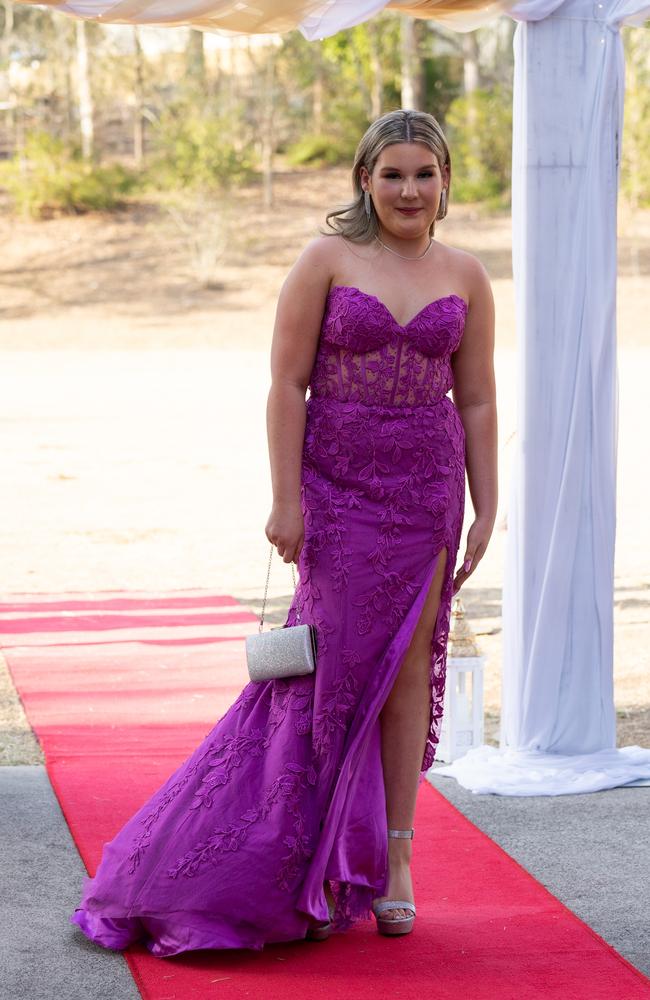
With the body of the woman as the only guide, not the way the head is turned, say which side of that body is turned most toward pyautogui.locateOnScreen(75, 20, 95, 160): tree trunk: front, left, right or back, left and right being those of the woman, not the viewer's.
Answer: back

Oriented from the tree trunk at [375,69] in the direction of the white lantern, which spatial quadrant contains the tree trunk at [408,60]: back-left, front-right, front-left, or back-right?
front-left

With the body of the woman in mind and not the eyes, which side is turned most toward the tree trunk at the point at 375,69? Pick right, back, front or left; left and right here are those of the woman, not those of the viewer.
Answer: back

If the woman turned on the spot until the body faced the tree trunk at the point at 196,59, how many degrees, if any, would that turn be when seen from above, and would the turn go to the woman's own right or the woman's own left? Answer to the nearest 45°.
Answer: approximately 180°

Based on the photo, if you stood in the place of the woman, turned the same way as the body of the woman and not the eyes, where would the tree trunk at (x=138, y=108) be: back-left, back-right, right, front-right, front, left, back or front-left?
back

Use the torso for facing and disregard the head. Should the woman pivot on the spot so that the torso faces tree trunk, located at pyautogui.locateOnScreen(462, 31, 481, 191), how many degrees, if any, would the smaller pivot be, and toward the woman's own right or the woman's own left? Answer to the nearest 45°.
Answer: approximately 180°

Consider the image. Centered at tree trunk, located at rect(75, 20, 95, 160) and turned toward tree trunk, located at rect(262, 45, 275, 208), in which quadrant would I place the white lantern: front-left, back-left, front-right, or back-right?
front-right

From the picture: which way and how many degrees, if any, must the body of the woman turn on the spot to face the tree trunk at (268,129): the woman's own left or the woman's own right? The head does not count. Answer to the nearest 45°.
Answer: approximately 180°

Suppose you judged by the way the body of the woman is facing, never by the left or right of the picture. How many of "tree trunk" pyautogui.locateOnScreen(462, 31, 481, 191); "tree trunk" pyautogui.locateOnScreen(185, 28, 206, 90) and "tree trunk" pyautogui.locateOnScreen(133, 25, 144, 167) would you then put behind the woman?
3

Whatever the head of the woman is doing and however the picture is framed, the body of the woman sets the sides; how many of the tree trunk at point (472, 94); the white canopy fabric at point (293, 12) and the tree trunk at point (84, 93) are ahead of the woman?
0

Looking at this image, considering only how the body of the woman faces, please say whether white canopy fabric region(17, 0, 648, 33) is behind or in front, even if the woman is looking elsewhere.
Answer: behind

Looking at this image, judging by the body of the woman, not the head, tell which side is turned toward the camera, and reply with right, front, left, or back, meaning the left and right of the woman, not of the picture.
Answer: front

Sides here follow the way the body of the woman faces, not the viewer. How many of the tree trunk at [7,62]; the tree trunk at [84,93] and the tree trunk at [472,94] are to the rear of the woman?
3

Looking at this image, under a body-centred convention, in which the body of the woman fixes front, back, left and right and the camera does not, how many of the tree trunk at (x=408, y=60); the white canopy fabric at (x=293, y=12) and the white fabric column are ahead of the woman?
0

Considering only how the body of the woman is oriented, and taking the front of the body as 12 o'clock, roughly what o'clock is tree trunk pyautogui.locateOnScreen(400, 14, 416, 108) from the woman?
The tree trunk is roughly at 6 o'clock from the woman.

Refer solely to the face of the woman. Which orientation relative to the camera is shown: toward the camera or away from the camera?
toward the camera

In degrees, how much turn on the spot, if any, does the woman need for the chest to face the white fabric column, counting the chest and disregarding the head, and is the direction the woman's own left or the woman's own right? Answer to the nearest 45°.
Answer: approximately 135° to the woman's own left

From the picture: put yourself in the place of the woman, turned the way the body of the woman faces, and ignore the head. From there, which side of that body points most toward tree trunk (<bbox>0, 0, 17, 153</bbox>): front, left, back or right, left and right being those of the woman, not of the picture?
back
